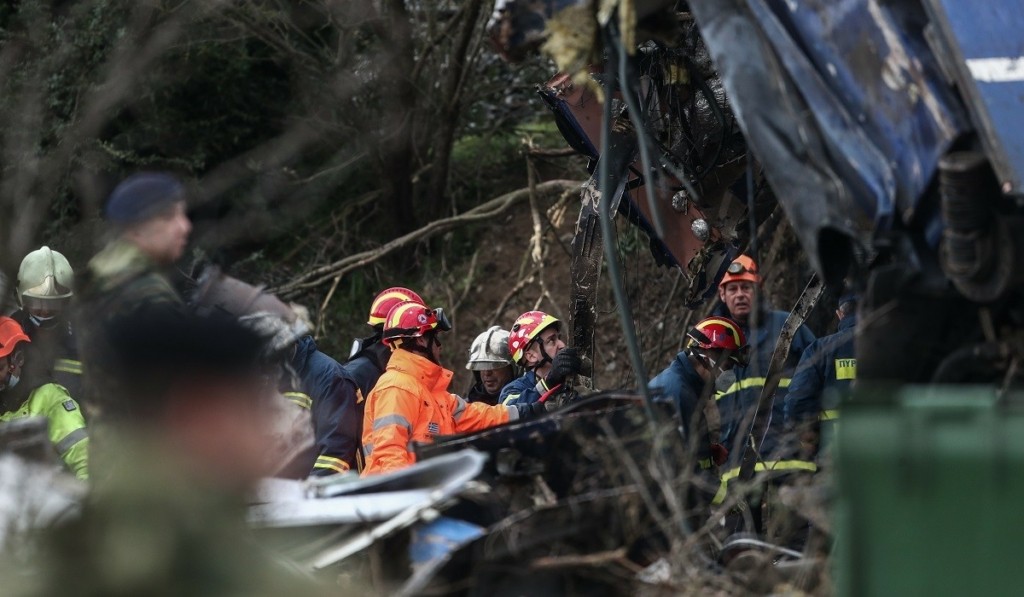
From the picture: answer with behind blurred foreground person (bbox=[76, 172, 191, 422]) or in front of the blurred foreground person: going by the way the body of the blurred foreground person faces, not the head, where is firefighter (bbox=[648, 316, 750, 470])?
in front

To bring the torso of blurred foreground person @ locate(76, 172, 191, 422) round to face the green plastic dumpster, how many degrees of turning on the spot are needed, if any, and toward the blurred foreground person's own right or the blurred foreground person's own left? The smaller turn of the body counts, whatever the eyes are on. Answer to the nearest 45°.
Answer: approximately 45° to the blurred foreground person's own right

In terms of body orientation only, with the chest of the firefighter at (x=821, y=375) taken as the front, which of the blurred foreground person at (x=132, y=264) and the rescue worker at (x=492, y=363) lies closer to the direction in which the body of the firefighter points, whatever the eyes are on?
the rescue worker

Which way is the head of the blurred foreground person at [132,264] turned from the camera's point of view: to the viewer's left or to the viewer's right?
to the viewer's right

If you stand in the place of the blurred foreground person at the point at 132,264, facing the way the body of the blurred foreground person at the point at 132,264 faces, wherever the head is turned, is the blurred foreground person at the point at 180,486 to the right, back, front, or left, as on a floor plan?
right

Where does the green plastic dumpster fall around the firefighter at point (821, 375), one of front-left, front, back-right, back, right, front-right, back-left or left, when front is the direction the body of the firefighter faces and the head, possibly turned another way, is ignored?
back-left

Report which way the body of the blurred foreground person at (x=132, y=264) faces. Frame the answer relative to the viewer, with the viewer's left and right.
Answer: facing to the right of the viewer

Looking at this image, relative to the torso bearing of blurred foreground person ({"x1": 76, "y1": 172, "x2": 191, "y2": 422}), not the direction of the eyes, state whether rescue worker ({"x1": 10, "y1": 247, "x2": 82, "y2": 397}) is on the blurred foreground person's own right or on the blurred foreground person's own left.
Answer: on the blurred foreground person's own left

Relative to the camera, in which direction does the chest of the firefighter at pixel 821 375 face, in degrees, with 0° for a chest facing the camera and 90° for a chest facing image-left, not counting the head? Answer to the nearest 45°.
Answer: approximately 135°

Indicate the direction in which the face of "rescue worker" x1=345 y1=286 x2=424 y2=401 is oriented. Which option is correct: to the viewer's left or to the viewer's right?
to the viewer's right

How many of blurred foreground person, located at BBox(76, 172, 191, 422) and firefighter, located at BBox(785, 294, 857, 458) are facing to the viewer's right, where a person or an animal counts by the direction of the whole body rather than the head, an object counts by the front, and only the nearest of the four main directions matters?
1
